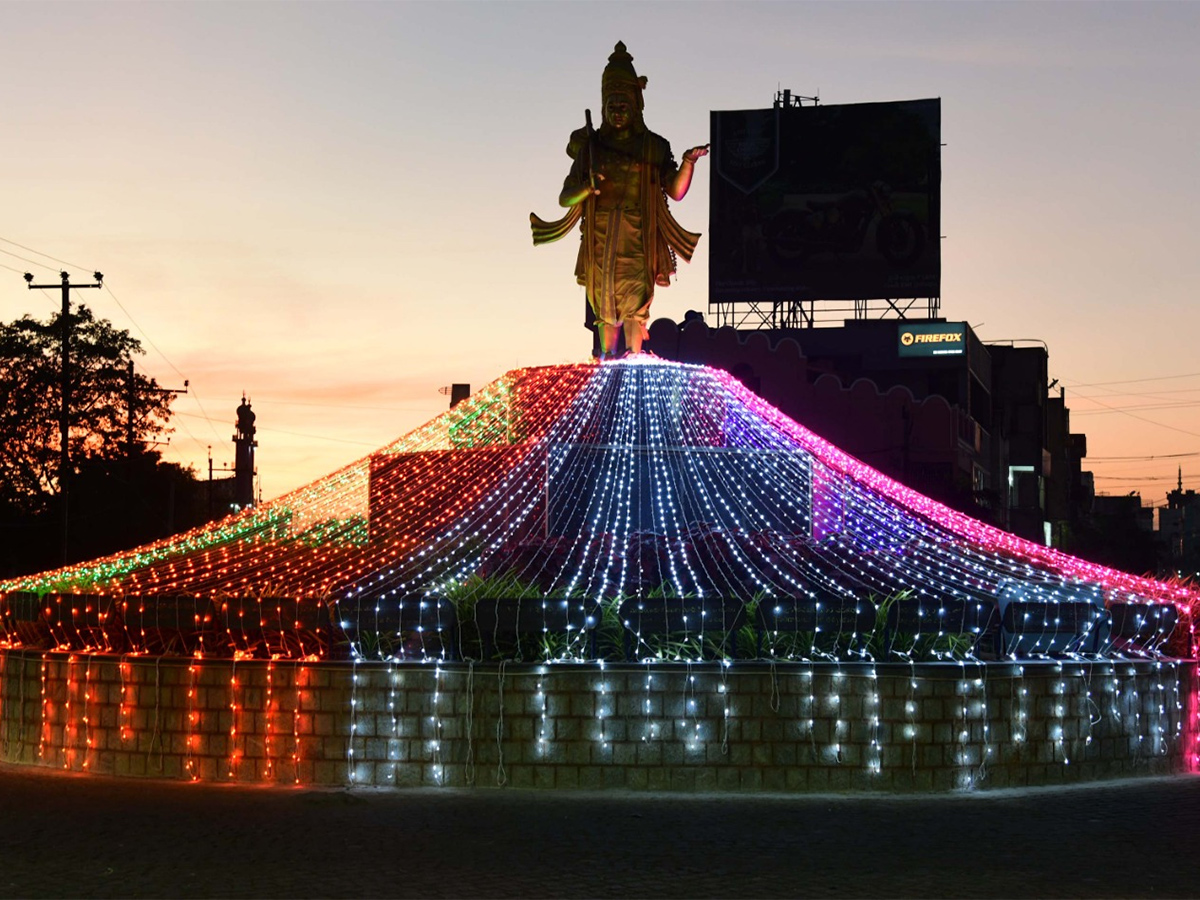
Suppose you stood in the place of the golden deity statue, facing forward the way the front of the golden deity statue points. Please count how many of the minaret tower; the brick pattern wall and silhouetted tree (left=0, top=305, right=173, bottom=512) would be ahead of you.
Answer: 1

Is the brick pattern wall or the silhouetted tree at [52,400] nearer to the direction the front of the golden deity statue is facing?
the brick pattern wall

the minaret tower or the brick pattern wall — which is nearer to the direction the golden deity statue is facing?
the brick pattern wall

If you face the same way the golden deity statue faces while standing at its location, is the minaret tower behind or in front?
behind

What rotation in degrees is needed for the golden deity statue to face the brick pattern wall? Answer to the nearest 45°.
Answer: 0° — it already faces it

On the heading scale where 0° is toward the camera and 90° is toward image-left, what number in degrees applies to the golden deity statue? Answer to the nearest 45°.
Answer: approximately 0°

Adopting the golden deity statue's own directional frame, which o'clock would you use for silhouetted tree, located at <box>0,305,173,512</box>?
The silhouetted tree is roughly at 5 o'clock from the golden deity statue.
